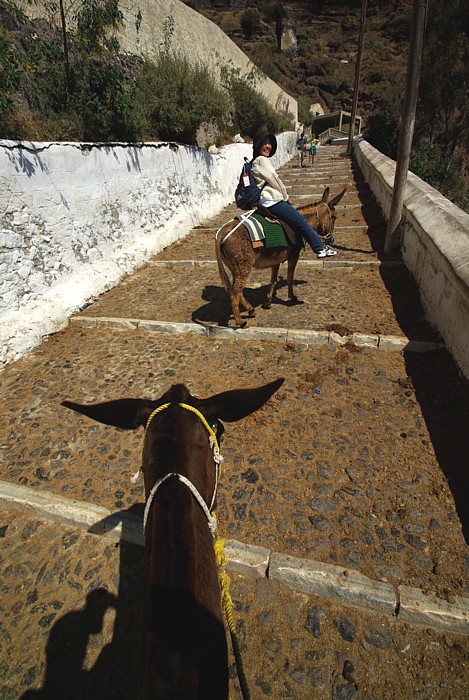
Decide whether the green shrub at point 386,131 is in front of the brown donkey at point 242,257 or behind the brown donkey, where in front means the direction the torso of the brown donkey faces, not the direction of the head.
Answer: in front

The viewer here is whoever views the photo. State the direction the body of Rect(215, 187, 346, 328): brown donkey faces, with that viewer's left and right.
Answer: facing away from the viewer and to the right of the viewer

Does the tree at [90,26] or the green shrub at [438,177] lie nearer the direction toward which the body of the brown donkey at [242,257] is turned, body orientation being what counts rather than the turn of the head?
the green shrub

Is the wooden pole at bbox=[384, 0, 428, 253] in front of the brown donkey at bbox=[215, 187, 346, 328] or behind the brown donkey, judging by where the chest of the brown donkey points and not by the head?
in front

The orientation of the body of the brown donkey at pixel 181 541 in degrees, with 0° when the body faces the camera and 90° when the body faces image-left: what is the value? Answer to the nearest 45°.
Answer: approximately 180°

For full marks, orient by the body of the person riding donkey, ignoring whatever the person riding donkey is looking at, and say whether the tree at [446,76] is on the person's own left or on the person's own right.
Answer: on the person's own left

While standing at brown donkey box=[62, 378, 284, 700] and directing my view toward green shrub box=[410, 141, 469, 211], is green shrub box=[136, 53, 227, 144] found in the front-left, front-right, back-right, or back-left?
front-left

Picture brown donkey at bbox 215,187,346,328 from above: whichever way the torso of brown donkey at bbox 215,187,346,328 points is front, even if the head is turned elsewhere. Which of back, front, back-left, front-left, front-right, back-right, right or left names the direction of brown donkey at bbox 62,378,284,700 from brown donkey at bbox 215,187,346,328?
back-right

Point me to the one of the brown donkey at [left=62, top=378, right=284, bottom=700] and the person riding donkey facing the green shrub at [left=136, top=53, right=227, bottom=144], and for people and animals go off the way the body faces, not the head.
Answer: the brown donkey

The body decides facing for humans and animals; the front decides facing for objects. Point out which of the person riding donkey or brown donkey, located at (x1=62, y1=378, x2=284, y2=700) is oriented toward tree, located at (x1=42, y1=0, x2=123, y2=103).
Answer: the brown donkey

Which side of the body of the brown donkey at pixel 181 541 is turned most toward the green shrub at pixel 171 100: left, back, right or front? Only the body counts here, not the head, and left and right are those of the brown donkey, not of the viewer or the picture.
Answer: front
